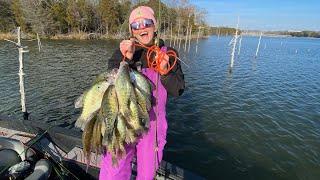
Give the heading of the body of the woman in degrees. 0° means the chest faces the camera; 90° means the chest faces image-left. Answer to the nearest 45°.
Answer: approximately 0°
